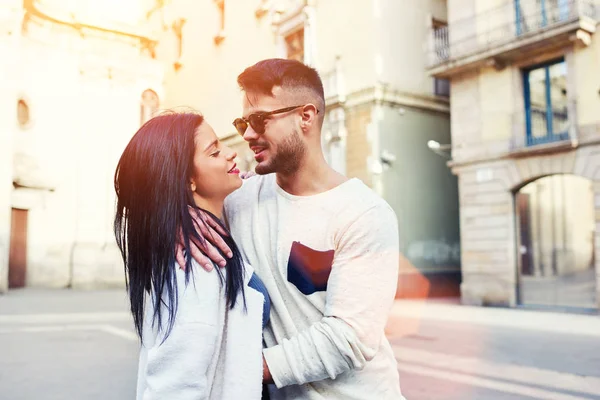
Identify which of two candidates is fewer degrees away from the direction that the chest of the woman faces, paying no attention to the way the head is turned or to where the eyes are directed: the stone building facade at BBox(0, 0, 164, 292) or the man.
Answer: the man

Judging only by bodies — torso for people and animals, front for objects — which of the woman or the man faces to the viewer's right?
the woman

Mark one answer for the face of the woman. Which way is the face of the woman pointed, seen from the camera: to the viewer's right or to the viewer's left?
to the viewer's right

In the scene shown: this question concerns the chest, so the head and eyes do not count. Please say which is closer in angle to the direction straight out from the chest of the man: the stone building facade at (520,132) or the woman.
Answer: the woman

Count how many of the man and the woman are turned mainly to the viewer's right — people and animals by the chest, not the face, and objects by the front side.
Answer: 1

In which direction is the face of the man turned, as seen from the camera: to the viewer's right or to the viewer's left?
to the viewer's left

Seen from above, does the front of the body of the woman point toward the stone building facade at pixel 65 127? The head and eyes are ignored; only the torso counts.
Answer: no

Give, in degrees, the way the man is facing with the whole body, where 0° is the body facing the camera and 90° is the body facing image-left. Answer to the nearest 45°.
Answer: approximately 45°

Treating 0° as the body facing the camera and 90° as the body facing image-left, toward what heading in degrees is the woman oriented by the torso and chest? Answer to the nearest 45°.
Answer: approximately 270°
